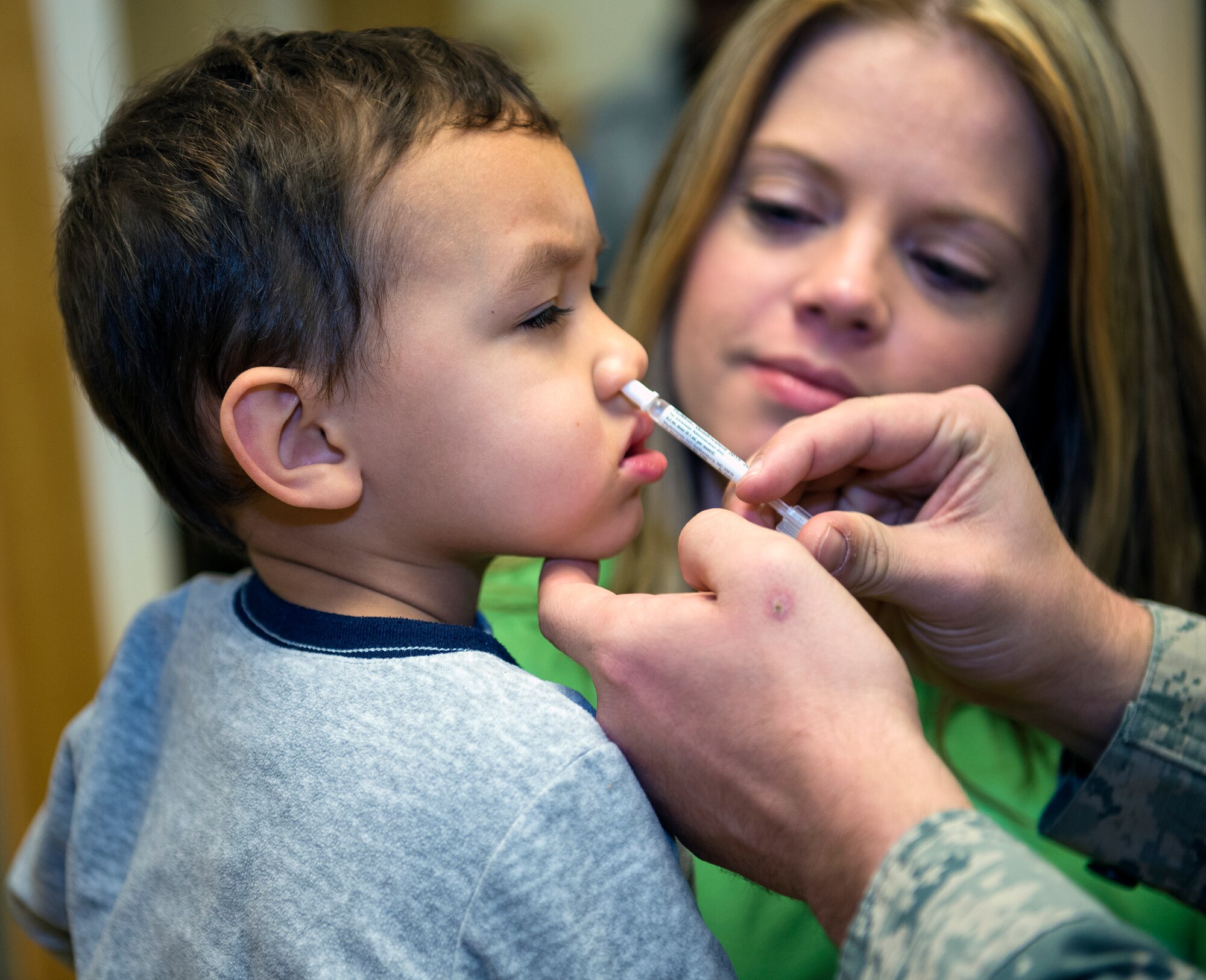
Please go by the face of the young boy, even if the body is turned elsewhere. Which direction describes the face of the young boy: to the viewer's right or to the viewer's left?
to the viewer's right

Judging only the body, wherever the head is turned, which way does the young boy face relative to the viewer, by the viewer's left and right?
facing away from the viewer and to the right of the viewer
